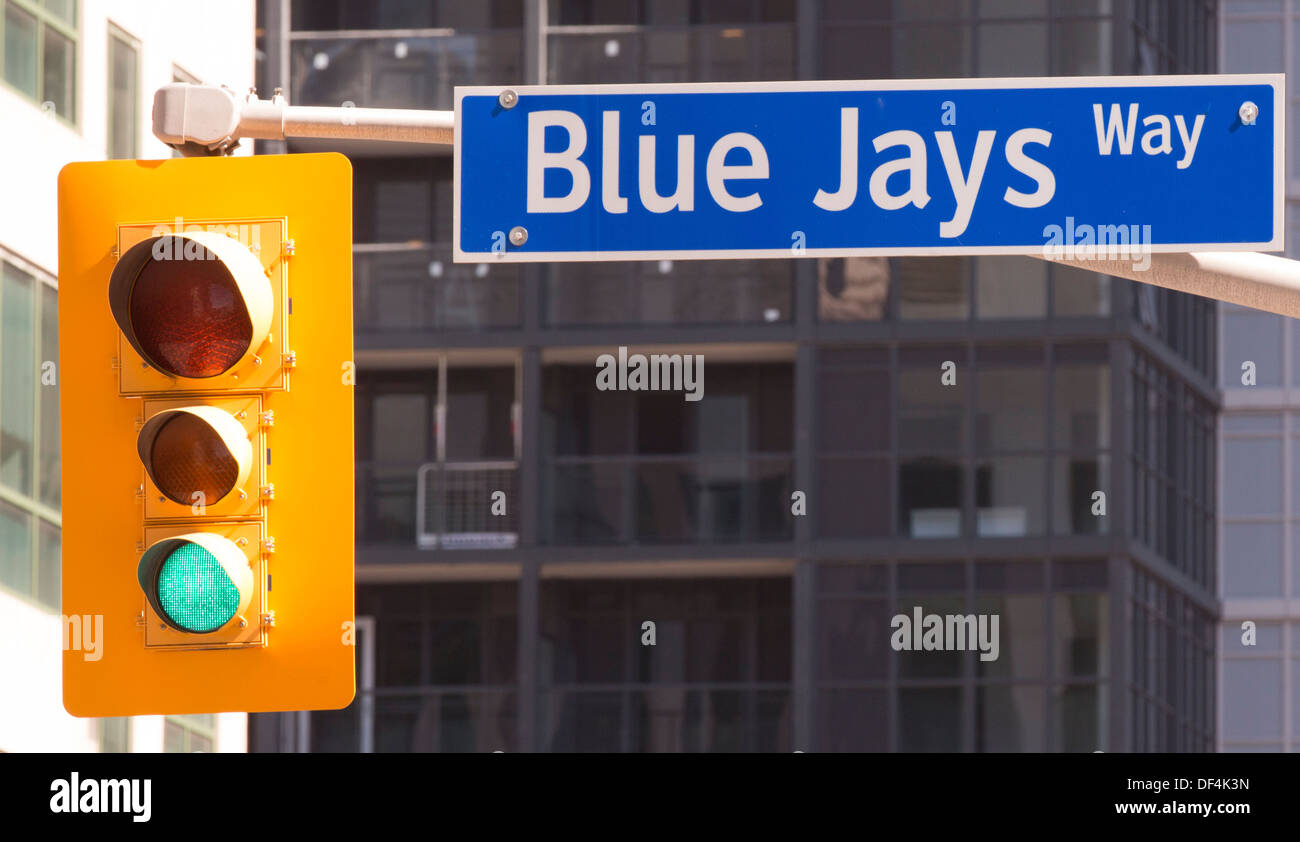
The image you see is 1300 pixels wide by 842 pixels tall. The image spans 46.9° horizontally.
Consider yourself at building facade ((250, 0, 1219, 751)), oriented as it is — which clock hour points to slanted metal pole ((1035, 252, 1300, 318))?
The slanted metal pole is roughly at 12 o'clock from the building facade.

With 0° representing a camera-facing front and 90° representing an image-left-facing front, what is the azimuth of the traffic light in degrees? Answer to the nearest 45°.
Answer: approximately 0°

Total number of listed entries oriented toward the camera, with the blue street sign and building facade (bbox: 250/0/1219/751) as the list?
2

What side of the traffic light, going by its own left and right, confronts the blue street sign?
left

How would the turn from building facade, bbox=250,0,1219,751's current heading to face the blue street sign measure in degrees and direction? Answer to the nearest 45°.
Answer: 0° — it already faces it

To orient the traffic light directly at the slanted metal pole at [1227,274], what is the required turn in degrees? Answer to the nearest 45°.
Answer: approximately 90° to its left

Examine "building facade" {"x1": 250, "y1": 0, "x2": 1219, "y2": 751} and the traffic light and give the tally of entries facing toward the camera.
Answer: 2

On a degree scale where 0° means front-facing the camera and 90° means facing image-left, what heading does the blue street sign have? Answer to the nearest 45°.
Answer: approximately 0°
